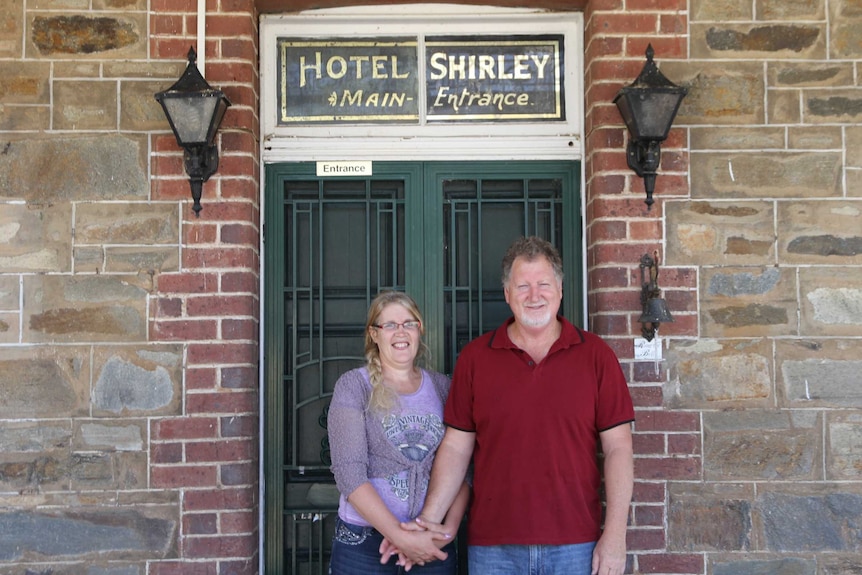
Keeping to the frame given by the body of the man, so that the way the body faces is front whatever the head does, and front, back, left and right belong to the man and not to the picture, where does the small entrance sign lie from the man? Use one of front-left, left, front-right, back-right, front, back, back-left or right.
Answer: back-right

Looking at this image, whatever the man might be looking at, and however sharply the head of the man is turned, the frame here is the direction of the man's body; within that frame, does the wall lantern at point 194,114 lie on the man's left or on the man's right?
on the man's right

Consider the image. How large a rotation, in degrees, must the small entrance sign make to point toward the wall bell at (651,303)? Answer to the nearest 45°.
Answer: approximately 90° to its left

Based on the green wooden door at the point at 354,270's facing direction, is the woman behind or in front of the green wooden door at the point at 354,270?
in front
